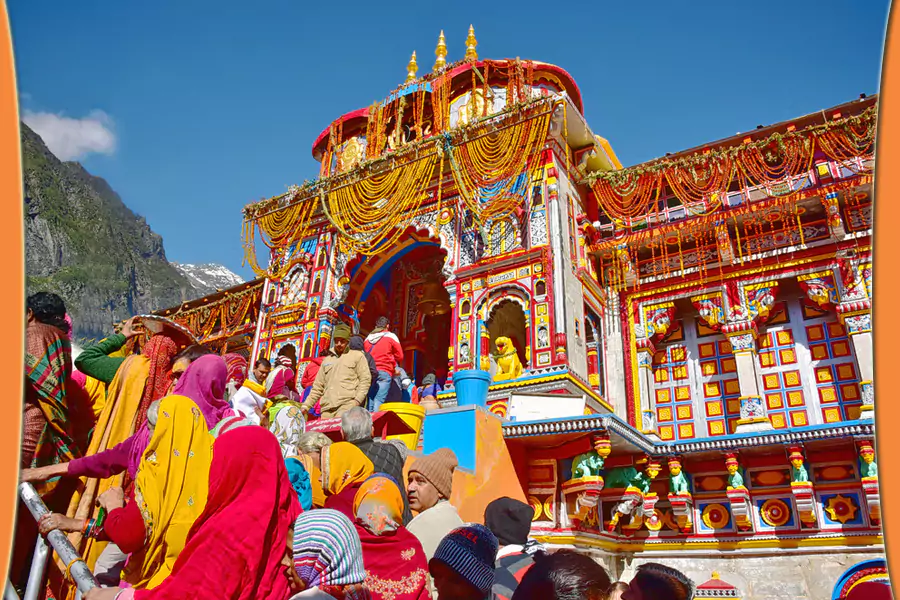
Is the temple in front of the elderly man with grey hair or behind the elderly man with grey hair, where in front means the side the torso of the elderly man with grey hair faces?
in front

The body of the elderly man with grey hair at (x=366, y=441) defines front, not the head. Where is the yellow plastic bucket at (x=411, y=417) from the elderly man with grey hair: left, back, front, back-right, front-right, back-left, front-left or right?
front

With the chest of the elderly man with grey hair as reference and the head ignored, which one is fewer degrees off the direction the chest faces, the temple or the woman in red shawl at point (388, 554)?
the temple

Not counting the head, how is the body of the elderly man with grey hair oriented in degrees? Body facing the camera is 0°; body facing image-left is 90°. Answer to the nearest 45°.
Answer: approximately 180°

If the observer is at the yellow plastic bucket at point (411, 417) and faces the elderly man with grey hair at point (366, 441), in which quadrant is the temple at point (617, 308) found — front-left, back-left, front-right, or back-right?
back-left

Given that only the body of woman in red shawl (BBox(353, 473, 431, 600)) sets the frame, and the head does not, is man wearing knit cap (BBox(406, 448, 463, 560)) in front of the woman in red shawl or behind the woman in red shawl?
in front

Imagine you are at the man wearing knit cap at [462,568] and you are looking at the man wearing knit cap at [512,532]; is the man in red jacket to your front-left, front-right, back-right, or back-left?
front-left

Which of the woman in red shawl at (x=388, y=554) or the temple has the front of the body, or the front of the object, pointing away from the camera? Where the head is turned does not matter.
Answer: the woman in red shawl

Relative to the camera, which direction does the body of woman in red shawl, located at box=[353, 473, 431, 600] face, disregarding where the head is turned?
away from the camera

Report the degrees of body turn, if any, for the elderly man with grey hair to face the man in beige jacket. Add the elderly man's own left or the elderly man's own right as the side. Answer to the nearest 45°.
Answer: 0° — they already face them

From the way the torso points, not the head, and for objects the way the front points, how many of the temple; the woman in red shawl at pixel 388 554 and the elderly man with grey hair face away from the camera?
2

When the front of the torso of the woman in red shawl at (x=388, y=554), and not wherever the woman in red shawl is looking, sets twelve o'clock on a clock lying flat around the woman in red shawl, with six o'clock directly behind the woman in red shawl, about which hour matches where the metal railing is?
The metal railing is roughly at 9 o'clock from the woman in red shawl.

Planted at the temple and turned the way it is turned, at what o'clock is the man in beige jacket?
The man in beige jacket is roughly at 12 o'clock from the temple.

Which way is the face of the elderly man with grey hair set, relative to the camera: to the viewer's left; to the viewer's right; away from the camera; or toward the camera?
away from the camera

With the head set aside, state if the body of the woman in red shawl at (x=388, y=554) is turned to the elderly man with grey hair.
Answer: yes

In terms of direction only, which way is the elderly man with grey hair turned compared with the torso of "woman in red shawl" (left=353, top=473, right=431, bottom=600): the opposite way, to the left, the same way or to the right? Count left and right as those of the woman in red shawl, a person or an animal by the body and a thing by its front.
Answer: the same way

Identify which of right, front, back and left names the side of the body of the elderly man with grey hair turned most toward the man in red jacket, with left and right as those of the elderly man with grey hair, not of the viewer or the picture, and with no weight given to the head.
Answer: front

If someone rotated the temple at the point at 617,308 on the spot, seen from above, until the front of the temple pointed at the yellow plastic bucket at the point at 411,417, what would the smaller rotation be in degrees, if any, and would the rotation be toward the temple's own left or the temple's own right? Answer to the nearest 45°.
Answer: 0° — it already faces it

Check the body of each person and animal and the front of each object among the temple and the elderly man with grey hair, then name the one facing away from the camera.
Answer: the elderly man with grey hair

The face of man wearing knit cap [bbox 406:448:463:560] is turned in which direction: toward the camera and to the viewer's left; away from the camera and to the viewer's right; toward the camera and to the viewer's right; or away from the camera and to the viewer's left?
toward the camera and to the viewer's left
